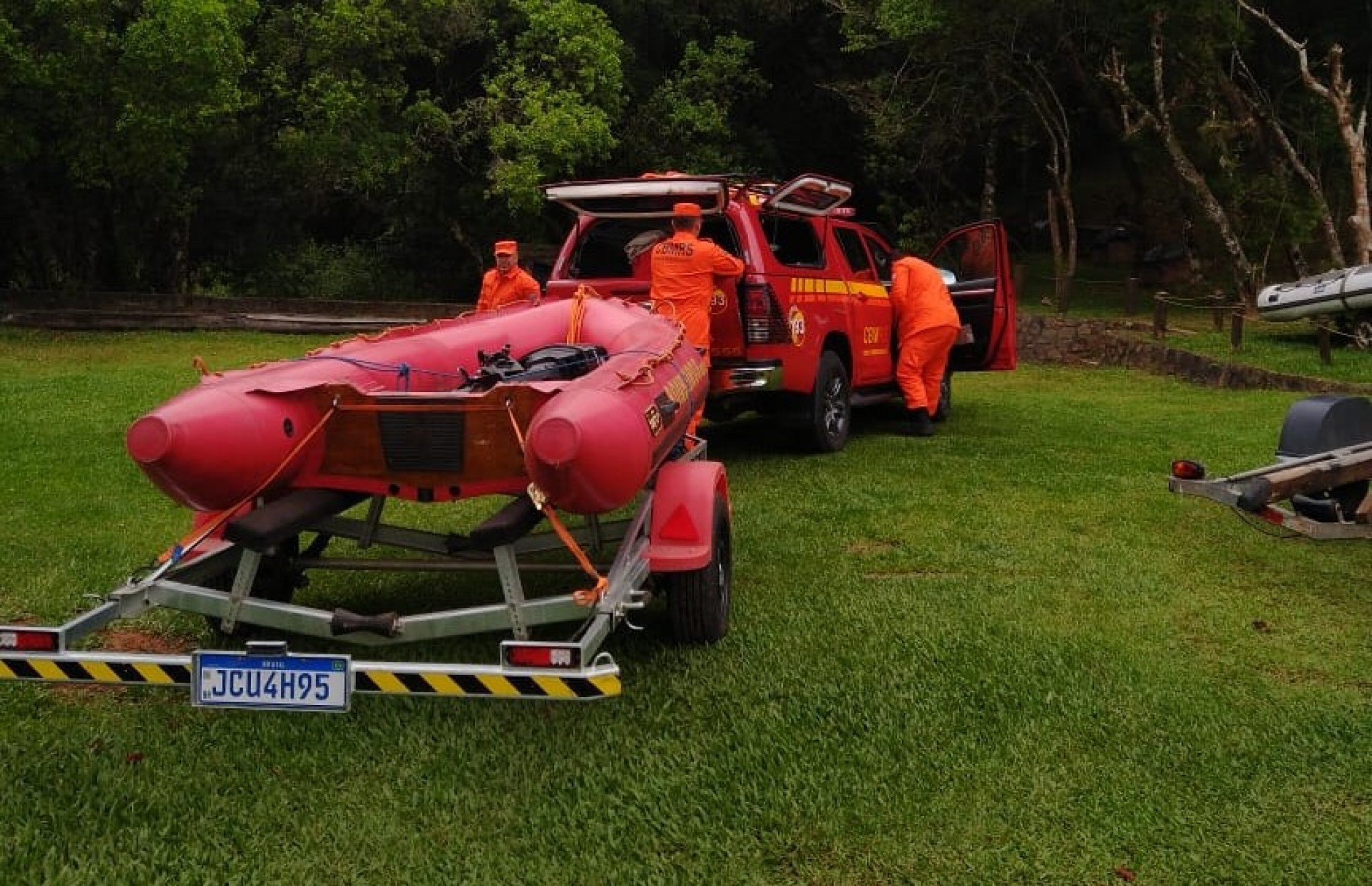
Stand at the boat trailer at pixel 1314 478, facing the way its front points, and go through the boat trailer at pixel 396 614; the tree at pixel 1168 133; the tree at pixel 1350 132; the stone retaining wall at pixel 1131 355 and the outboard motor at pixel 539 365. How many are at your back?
2

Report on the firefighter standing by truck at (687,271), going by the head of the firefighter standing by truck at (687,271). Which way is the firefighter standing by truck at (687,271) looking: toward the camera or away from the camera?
away from the camera

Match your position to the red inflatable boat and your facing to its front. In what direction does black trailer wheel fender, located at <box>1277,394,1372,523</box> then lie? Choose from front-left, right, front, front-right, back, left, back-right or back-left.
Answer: front-right

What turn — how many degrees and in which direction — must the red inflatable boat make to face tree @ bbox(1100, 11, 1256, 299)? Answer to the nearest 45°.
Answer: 0° — it already faces it

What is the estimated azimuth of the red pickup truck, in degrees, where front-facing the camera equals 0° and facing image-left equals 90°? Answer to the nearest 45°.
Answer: approximately 225°

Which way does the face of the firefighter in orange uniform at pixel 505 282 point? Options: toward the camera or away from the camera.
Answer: toward the camera

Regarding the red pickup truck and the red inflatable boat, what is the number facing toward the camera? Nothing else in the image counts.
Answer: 0

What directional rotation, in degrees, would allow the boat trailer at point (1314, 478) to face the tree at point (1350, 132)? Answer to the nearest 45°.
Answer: approximately 45° to its left

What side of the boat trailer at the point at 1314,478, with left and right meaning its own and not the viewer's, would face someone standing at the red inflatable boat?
back

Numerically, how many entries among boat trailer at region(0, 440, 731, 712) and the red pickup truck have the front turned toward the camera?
0

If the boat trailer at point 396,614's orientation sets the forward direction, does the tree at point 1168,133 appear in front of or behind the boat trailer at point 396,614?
in front

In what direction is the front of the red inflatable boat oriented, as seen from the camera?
facing away from the viewer and to the right of the viewer

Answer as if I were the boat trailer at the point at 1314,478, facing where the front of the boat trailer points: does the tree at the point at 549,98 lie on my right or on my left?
on my left

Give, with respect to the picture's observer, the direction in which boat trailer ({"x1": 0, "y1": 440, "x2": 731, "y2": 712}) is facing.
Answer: facing away from the viewer and to the right of the viewer

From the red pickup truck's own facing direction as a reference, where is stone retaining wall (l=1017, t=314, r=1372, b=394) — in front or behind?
in front

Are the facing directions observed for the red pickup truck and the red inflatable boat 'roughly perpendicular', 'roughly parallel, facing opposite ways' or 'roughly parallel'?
roughly parallel

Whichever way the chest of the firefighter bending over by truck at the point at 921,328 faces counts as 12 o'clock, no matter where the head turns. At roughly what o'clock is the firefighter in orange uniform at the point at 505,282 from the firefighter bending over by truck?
The firefighter in orange uniform is roughly at 10 o'clock from the firefighter bending over by truck.
